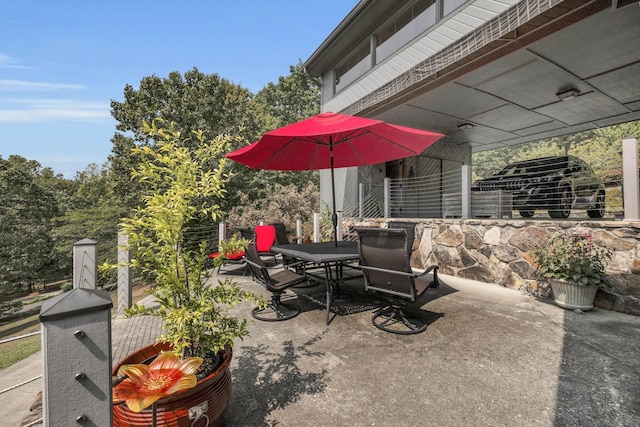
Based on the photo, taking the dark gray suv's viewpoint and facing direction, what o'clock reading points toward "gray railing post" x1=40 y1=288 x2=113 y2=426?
The gray railing post is roughly at 11 o'clock from the dark gray suv.

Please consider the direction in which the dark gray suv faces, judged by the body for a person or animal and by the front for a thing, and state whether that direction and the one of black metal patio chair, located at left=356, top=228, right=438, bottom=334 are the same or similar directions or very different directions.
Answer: very different directions

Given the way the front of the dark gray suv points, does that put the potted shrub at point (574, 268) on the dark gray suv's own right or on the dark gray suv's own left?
on the dark gray suv's own left

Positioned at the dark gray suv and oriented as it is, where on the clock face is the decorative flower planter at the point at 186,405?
The decorative flower planter is roughly at 11 o'clock from the dark gray suv.

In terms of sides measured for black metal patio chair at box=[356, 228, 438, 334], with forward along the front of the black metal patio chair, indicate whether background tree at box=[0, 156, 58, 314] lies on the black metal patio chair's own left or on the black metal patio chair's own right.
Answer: on the black metal patio chair's own left
